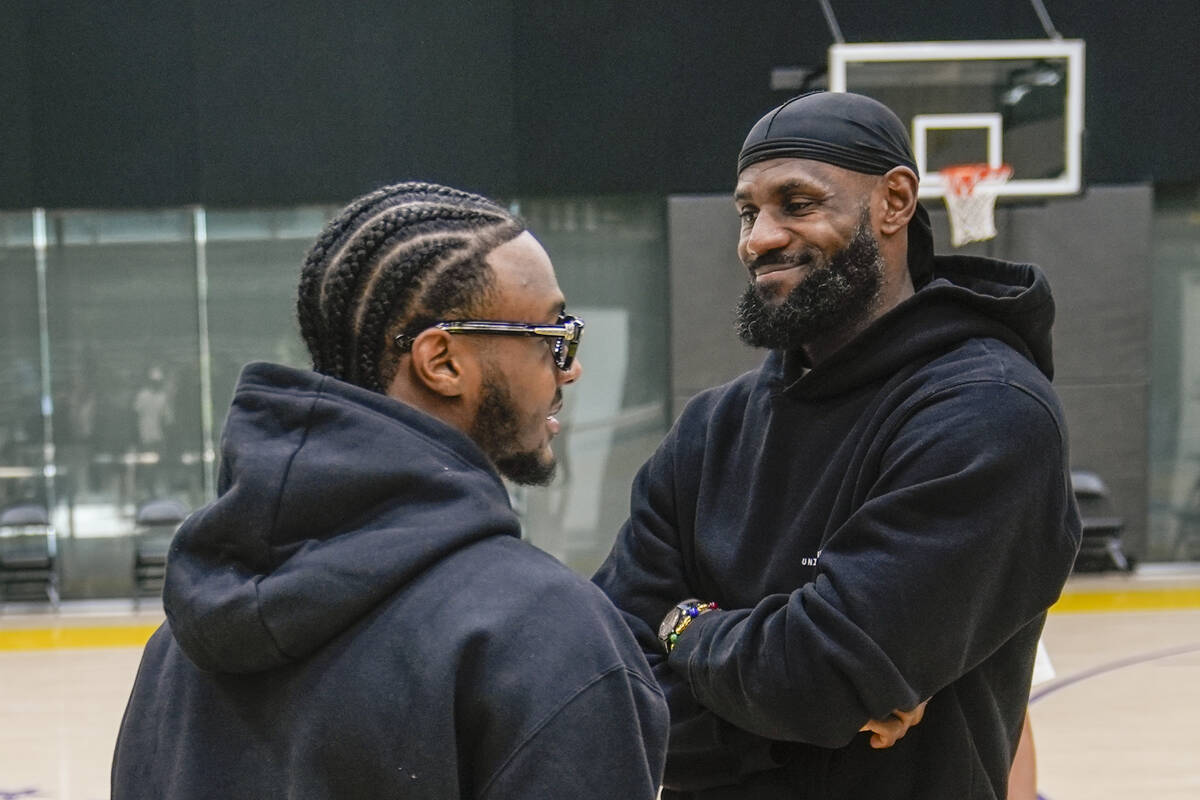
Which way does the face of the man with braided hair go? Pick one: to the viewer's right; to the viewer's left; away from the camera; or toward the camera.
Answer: to the viewer's right

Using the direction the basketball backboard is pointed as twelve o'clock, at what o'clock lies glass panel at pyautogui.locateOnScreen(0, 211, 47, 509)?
The glass panel is roughly at 3 o'clock from the basketball backboard.

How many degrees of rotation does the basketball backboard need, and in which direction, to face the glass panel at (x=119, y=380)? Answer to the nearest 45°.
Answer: approximately 90° to its right

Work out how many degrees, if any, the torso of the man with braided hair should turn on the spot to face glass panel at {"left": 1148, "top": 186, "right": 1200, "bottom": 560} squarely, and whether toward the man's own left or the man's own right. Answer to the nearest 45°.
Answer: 0° — they already face it

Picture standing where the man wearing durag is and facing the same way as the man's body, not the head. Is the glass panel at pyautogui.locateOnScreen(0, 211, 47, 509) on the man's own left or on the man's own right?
on the man's own right

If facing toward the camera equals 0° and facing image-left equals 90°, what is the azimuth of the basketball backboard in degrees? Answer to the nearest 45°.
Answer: approximately 0°

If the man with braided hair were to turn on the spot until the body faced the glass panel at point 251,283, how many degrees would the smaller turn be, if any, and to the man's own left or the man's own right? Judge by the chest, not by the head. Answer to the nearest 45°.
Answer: approximately 45° to the man's own left

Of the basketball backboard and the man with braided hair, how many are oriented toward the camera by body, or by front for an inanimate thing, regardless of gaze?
1

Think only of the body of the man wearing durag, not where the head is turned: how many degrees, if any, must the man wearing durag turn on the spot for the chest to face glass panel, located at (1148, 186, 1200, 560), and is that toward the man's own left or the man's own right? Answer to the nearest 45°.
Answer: approximately 135° to the man's own right

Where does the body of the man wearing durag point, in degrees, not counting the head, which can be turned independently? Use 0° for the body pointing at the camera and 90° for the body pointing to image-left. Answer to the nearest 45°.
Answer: approximately 45°
